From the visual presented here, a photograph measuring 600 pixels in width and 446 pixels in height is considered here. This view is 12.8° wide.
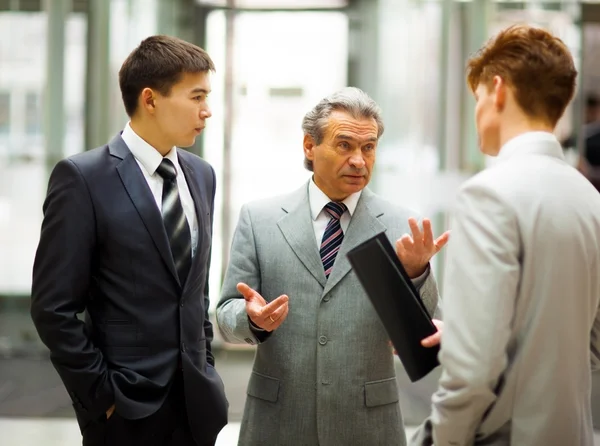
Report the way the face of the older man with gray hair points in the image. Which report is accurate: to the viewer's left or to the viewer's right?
to the viewer's right

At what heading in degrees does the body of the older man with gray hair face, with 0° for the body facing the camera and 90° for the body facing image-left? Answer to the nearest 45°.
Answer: approximately 0°

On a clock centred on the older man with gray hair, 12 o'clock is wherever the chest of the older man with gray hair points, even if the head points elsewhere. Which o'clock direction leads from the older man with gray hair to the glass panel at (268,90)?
The glass panel is roughly at 6 o'clock from the older man with gray hair.

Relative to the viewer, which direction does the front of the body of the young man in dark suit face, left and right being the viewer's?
facing the viewer and to the right of the viewer

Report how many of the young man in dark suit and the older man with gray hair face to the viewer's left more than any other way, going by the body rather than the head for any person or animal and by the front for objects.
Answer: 0

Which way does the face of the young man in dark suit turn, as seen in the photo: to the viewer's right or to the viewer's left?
to the viewer's right

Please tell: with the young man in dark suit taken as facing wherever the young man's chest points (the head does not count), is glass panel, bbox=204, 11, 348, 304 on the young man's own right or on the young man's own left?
on the young man's own left

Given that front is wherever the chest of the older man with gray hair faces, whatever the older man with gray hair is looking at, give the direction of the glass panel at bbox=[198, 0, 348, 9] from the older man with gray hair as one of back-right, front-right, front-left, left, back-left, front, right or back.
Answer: back
